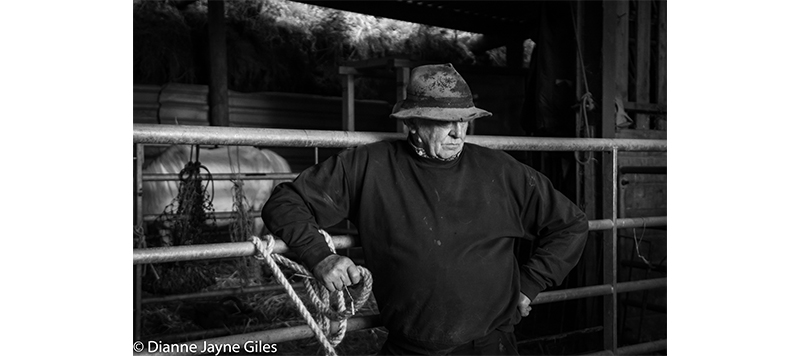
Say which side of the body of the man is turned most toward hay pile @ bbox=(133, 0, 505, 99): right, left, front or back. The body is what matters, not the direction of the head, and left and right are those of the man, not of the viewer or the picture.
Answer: back

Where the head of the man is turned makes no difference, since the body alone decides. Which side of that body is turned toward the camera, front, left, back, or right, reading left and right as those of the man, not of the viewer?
front

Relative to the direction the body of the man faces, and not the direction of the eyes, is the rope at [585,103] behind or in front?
behind
